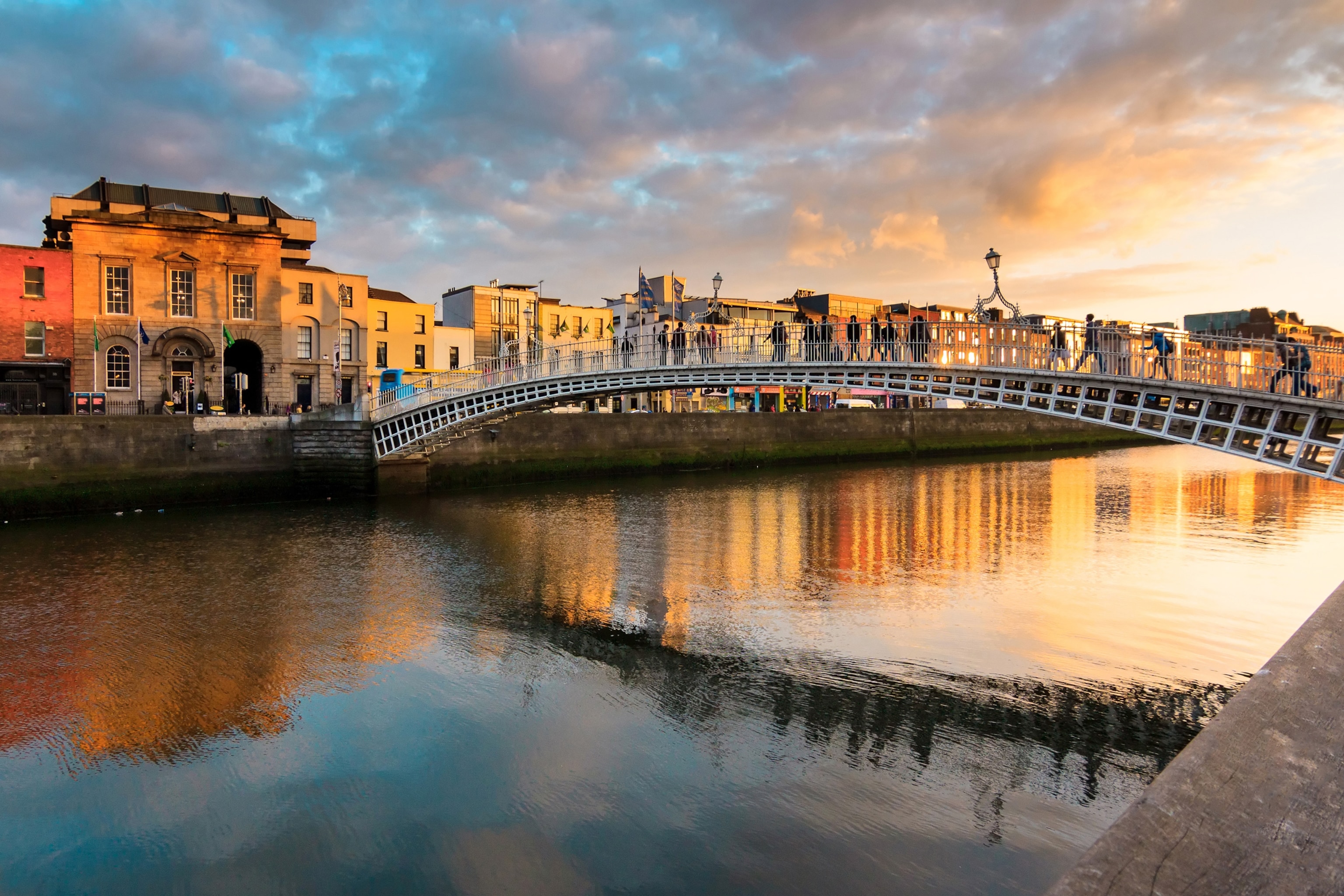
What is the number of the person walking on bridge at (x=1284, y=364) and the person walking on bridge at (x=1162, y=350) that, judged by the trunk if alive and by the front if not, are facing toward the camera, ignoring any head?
0

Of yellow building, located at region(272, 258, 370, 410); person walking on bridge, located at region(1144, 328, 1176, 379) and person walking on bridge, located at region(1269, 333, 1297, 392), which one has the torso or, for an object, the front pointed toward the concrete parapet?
the yellow building

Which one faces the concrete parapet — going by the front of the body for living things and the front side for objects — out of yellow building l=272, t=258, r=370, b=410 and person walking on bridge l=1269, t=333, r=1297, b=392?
the yellow building

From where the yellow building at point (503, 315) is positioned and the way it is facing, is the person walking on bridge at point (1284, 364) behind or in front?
in front

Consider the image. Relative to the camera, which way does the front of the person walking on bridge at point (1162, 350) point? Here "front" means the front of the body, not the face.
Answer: to the viewer's left

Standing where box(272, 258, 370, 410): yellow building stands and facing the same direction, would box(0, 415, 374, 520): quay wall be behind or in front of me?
in front

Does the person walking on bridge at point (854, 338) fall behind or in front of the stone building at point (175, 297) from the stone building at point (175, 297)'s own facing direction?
in front
